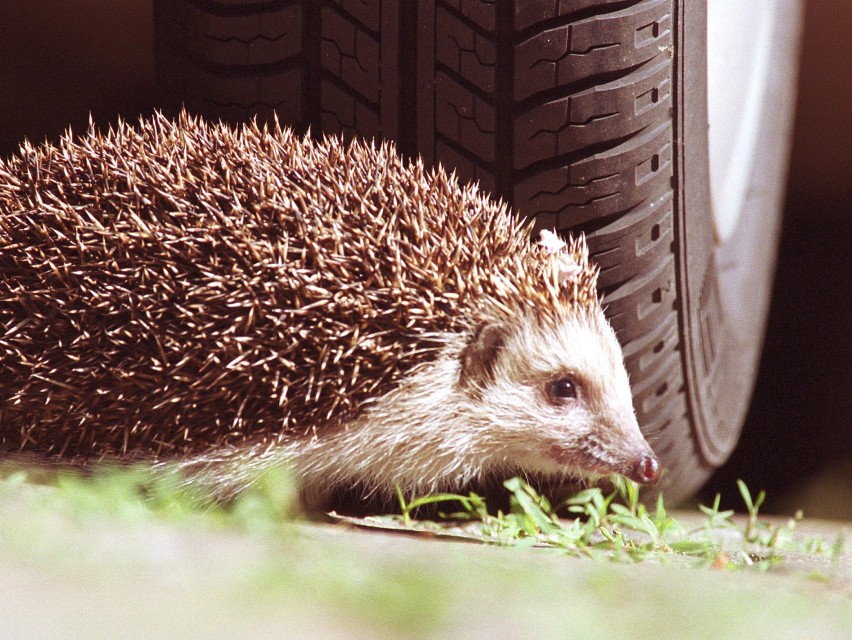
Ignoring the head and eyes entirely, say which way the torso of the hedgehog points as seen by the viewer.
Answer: to the viewer's right
